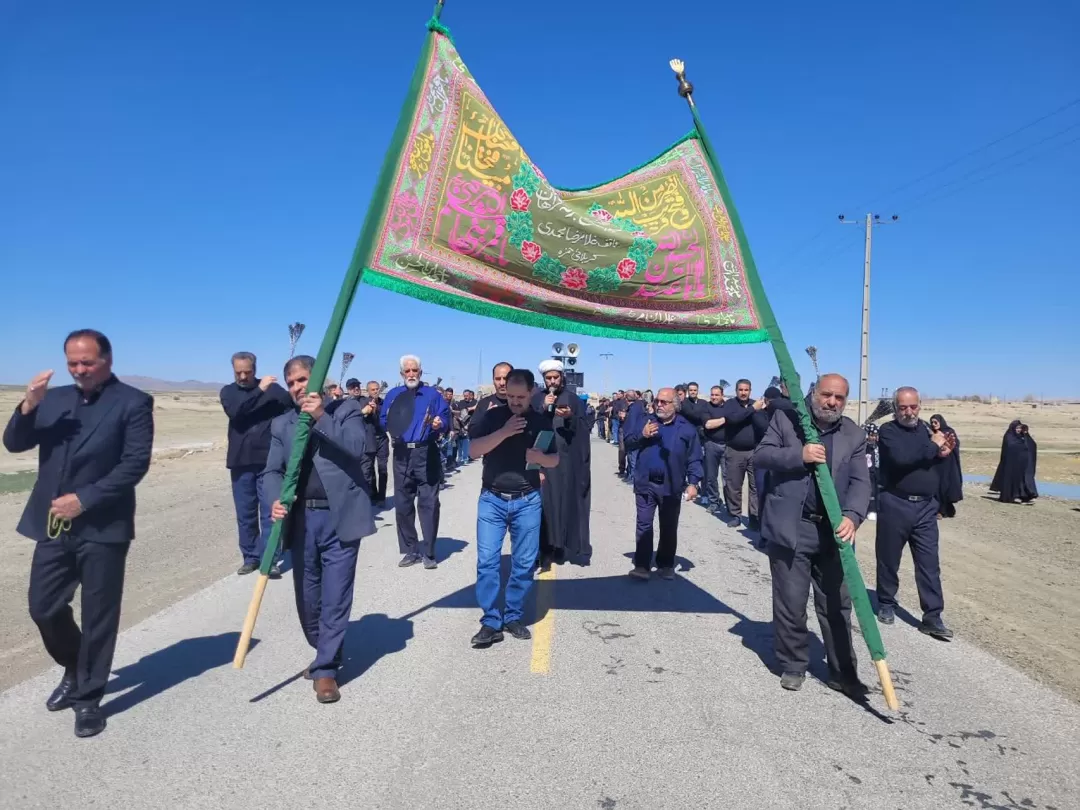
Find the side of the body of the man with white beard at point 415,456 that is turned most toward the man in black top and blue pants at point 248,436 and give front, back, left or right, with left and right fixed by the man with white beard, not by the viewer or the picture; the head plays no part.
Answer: right

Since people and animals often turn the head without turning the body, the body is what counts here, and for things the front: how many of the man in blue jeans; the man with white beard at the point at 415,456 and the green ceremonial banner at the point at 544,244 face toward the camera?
3

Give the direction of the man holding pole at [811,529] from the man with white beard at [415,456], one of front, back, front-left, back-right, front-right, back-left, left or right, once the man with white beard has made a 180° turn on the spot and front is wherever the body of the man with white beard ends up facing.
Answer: back-right

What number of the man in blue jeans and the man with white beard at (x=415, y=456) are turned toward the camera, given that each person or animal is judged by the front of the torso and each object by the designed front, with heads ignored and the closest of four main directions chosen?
2

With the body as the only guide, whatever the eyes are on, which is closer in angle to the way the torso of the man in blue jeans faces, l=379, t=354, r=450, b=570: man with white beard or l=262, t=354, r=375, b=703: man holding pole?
the man holding pole

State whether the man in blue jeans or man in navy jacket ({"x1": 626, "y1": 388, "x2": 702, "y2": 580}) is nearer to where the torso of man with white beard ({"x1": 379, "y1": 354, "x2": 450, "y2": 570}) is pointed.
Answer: the man in blue jeans

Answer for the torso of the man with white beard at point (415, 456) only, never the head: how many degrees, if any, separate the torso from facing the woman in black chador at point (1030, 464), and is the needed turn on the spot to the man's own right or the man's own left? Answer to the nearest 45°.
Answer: approximately 90° to the man's own left

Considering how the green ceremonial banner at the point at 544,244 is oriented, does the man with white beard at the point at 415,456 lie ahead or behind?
behind

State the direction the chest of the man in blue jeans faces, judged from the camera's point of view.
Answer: toward the camera

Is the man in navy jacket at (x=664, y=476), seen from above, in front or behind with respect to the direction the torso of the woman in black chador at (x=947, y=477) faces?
in front

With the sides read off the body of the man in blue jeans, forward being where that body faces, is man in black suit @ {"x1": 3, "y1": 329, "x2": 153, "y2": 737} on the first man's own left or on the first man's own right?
on the first man's own right

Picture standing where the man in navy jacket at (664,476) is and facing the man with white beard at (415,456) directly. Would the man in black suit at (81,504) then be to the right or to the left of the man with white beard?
left

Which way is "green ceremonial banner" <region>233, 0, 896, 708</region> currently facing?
toward the camera
